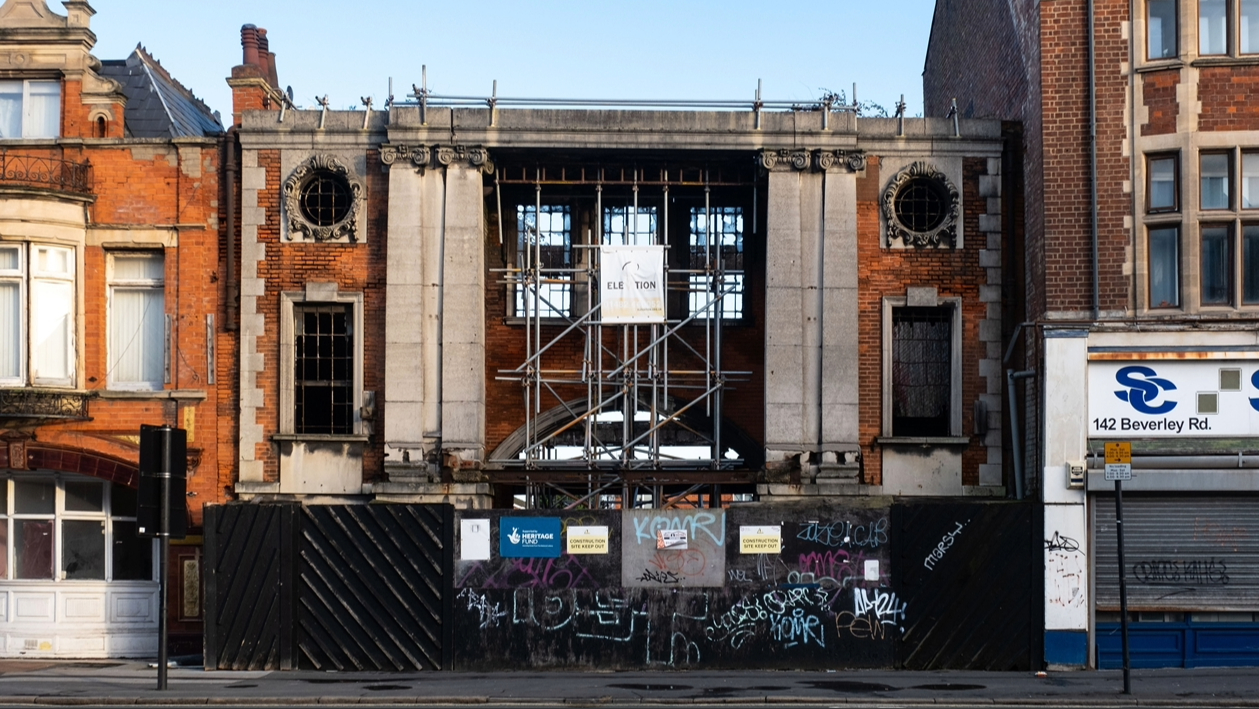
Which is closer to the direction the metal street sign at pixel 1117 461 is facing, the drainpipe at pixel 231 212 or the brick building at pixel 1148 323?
the drainpipe

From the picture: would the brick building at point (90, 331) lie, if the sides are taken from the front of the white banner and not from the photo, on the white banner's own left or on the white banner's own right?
on the white banner's own right

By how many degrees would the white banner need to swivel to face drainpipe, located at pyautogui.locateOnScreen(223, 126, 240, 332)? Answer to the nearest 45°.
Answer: approximately 90° to its right

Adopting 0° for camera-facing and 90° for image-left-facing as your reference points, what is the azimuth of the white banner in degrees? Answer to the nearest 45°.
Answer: approximately 0°

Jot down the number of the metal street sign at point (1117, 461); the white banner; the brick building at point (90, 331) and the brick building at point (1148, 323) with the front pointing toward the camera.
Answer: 4

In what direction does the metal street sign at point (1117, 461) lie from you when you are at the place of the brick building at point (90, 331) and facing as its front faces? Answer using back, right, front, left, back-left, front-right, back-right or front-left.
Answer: front-left

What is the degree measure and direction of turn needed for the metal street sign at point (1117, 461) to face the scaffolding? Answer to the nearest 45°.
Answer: approximately 90° to its right

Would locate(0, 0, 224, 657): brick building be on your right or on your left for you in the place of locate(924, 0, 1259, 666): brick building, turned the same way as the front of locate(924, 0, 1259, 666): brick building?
on your right

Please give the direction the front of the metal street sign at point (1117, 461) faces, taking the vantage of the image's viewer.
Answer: facing the viewer

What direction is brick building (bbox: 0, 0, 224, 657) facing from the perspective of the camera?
toward the camera

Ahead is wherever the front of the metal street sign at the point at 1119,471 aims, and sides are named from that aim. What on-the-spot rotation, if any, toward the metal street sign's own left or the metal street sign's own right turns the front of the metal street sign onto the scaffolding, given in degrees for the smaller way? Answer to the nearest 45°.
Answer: approximately 90° to the metal street sign's own right

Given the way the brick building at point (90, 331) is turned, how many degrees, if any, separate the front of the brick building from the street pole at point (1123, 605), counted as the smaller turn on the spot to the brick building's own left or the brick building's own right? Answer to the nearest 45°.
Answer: approximately 45° to the brick building's own left

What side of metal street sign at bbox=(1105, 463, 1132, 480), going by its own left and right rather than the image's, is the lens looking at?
front

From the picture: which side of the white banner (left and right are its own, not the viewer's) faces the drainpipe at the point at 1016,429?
left

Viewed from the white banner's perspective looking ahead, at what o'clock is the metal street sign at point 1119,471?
The metal street sign is roughly at 10 o'clock from the white banner.
